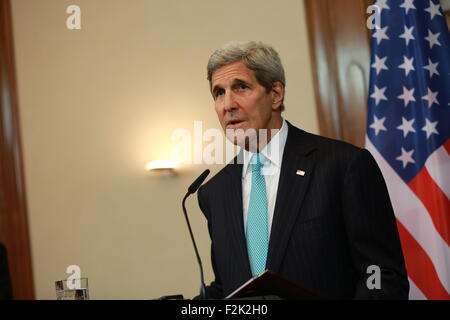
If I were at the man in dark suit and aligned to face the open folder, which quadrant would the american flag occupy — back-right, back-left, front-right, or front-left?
back-left

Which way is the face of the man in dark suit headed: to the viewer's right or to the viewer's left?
to the viewer's left

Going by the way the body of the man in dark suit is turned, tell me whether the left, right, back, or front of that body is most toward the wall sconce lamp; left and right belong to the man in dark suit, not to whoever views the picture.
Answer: right

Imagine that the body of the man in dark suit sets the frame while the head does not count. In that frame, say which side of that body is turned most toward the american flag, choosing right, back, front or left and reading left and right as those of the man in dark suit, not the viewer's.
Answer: back

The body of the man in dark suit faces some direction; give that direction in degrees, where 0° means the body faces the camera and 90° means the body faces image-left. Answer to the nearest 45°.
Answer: approximately 45°

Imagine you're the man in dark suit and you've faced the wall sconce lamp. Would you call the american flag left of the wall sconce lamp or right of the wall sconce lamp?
right

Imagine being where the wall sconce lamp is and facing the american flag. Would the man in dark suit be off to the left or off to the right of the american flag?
right

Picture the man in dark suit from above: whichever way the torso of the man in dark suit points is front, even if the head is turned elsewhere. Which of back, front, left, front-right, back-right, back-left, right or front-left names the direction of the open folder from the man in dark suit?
front-left
